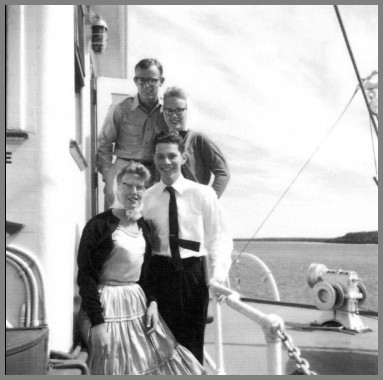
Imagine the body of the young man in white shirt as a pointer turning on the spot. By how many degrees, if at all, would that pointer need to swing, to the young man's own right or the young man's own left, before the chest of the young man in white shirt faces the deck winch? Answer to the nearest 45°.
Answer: approximately 135° to the young man's own left

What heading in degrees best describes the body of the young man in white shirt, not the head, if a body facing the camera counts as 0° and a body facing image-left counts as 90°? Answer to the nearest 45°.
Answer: approximately 0°
